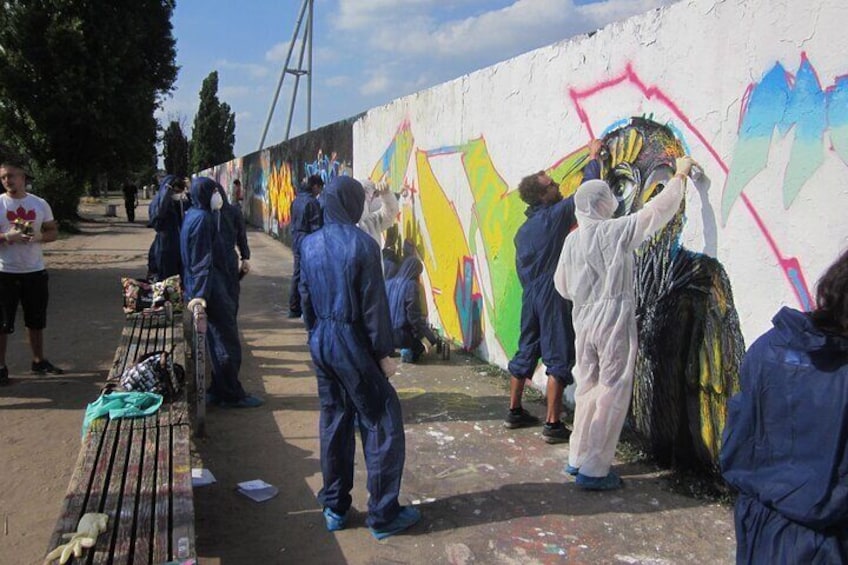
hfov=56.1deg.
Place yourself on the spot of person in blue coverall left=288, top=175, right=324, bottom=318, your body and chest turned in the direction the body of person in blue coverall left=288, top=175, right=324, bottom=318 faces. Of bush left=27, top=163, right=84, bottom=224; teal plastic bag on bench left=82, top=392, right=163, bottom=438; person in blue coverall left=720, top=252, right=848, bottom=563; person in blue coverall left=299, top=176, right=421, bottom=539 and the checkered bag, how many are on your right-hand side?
4

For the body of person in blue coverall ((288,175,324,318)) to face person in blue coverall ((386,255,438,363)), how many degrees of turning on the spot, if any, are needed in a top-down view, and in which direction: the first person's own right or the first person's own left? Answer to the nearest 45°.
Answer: approximately 45° to the first person's own right

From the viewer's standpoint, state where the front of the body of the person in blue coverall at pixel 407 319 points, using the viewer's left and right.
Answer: facing away from the viewer and to the right of the viewer

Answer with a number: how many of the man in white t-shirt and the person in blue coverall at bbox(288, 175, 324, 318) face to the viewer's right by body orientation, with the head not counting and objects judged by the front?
1

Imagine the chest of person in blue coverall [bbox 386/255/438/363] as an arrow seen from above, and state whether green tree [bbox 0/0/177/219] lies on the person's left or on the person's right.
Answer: on the person's left

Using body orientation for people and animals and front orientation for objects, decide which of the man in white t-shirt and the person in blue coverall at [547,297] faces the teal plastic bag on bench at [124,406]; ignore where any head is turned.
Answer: the man in white t-shirt

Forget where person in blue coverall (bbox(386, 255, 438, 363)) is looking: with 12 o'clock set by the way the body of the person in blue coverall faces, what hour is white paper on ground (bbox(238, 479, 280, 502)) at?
The white paper on ground is roughly at 5 o'clock from the person in blue coverall.

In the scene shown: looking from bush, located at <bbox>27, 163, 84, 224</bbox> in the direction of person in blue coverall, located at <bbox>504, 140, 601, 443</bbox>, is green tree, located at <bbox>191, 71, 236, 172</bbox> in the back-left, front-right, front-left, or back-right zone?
back-left

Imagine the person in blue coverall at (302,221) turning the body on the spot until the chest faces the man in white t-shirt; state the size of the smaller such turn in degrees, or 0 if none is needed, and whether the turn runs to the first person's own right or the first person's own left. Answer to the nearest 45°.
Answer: approximately 135° to the first person's own right

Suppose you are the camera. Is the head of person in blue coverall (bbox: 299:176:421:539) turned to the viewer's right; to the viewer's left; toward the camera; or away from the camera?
away from the camera

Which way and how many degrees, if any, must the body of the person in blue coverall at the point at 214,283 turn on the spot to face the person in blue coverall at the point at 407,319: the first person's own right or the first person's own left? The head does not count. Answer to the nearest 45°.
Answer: approximately 45° to the first person's own left

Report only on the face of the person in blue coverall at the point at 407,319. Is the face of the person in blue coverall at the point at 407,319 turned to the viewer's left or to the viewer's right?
to the viewer's right
